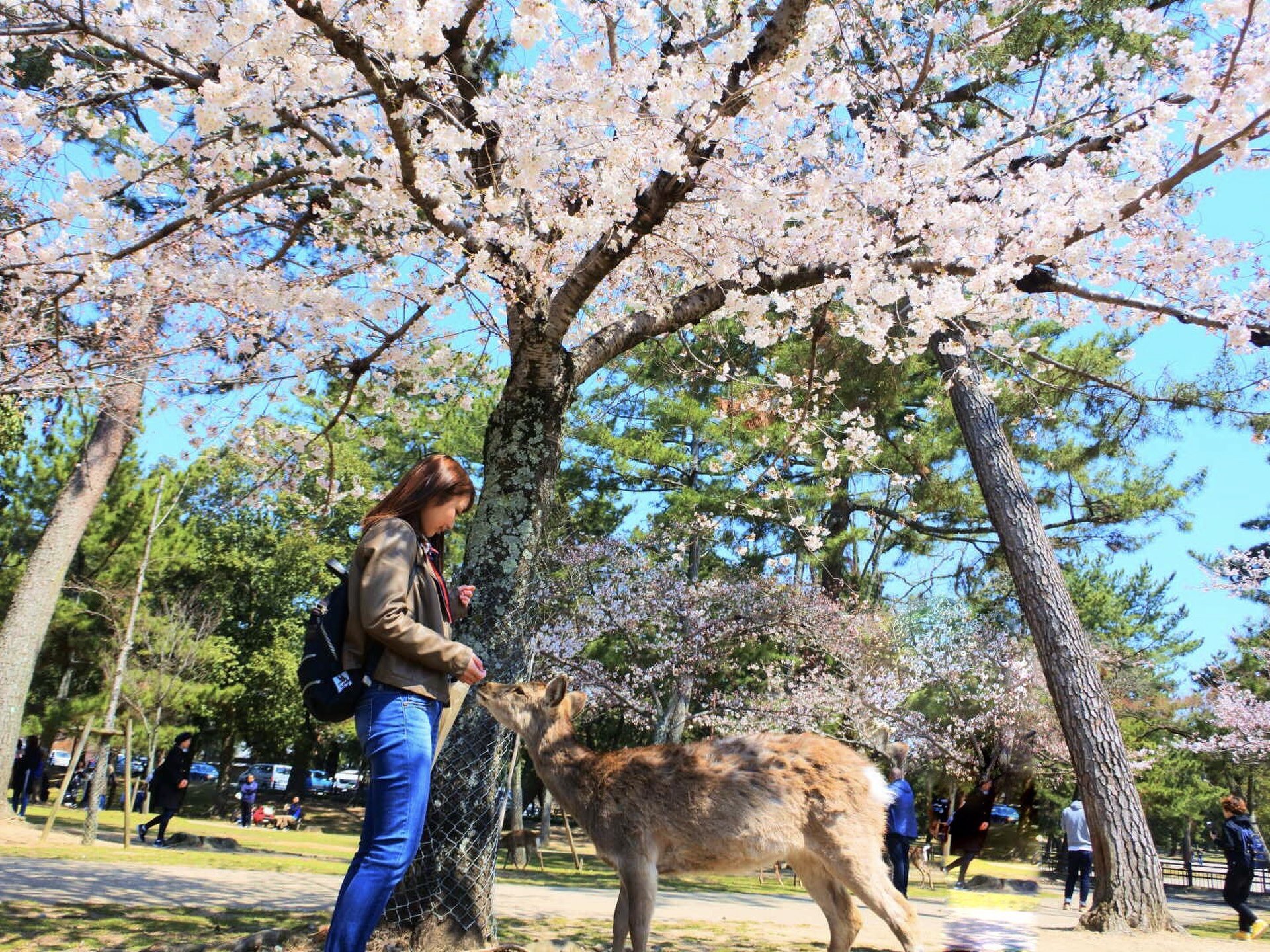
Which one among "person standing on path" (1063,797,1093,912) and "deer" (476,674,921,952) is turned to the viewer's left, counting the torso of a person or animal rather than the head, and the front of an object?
the deer

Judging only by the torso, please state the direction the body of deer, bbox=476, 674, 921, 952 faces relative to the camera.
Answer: to the viewer's left

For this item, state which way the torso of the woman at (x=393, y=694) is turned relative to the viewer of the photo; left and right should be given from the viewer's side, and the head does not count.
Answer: facing to the right of the viewer
